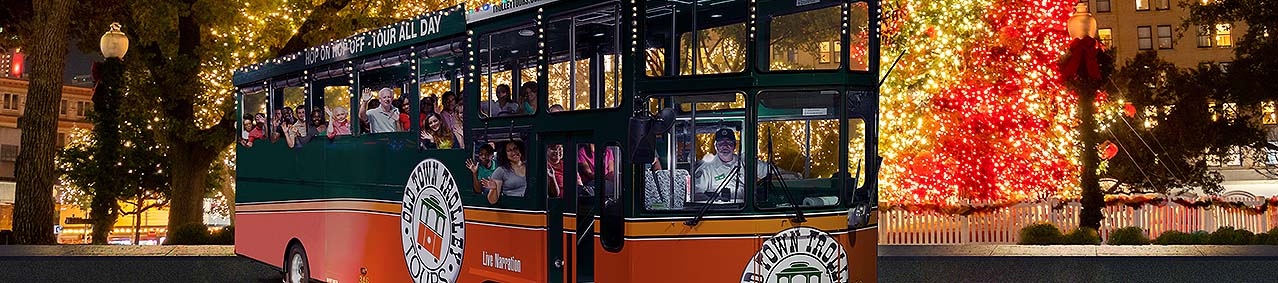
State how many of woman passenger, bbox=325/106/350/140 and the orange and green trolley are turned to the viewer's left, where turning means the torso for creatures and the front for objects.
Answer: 0

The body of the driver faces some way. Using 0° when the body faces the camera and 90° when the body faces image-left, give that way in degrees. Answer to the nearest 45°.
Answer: approximately 315°

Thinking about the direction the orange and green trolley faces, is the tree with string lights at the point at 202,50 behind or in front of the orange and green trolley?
behind

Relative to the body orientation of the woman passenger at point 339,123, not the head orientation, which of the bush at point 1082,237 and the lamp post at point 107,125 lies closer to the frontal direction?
the bush

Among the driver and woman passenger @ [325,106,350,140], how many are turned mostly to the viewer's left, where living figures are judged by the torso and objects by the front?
0
